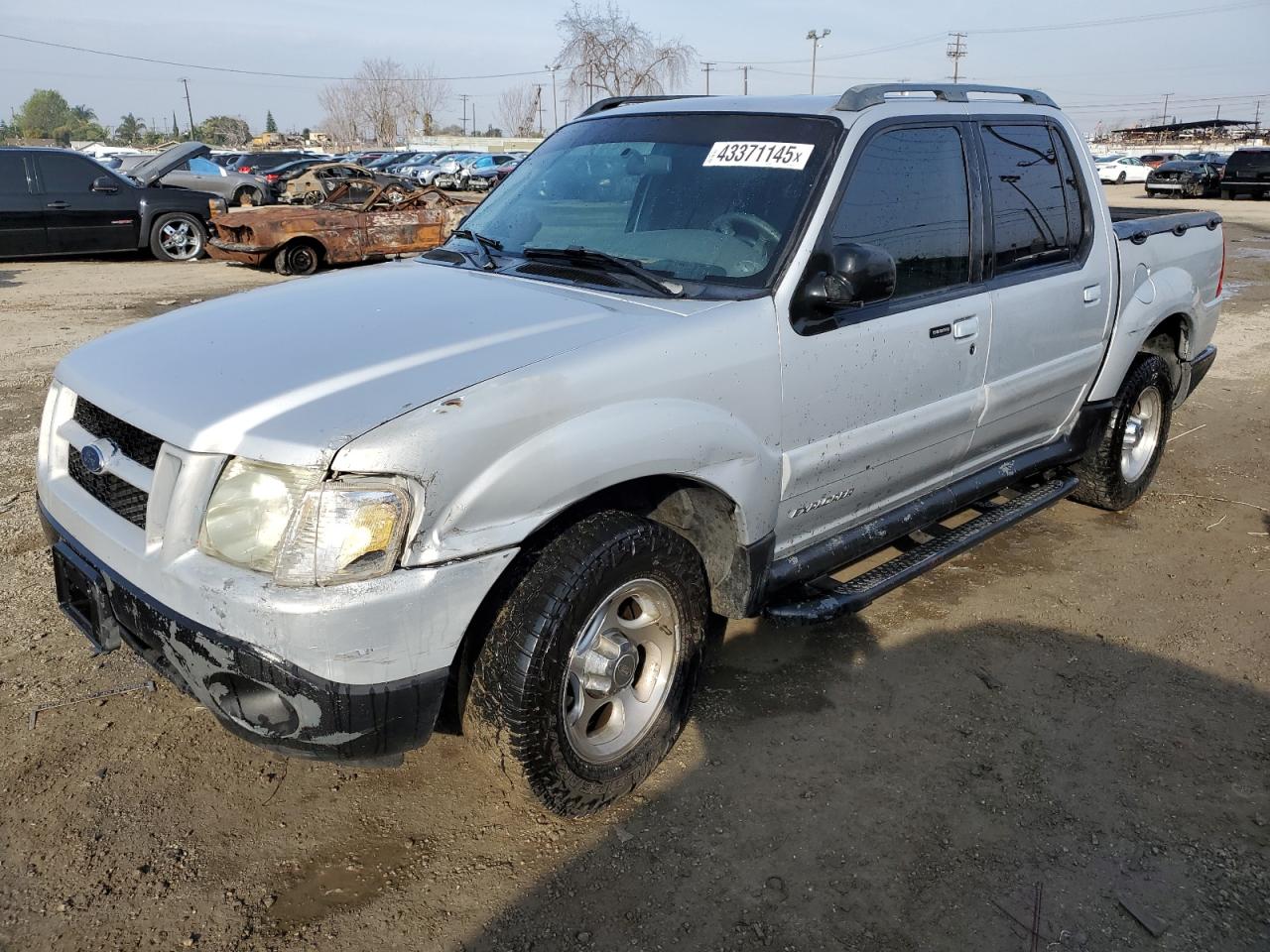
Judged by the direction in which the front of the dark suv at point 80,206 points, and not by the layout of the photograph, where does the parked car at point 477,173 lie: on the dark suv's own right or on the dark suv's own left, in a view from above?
on the dark suv's own left

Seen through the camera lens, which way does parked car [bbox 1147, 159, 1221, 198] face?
facing the viewer and to the left of the viewer

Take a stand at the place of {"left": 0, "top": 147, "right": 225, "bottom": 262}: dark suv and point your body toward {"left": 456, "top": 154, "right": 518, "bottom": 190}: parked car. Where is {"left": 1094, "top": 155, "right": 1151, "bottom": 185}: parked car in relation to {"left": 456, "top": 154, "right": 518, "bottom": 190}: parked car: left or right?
right

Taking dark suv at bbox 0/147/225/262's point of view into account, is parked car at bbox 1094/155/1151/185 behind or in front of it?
in front

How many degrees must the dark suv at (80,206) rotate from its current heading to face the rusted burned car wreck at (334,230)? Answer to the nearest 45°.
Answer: approximately 45° to its right

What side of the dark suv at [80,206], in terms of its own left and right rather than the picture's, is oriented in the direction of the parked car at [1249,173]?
front

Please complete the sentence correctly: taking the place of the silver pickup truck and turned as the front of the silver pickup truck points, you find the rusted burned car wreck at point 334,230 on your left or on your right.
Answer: on your right

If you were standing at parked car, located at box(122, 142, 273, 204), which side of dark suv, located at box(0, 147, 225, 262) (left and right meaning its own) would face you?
left

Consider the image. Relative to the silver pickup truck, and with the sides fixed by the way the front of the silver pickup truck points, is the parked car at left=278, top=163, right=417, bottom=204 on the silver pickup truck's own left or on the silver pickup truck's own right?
on the silver pickup truck's own right

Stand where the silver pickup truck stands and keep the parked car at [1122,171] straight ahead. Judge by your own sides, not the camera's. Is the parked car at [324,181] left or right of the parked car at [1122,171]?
left

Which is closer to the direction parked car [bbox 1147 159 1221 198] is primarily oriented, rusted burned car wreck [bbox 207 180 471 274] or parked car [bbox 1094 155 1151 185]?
the rusted burned car wreck

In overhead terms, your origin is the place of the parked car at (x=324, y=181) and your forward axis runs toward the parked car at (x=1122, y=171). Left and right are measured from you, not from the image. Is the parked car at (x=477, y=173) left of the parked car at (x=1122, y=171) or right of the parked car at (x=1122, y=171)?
left
